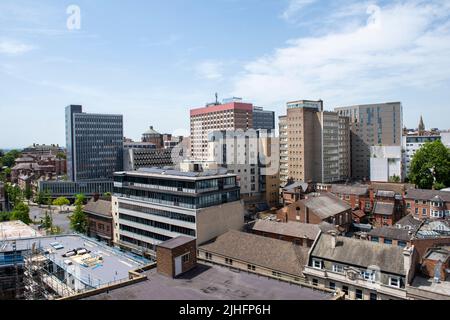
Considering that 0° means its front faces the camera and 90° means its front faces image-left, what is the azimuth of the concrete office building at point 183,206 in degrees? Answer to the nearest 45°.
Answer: approximately 45°

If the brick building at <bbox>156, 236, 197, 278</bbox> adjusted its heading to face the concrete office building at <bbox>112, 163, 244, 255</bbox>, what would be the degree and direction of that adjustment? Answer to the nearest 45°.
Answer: approximately 135° to its left

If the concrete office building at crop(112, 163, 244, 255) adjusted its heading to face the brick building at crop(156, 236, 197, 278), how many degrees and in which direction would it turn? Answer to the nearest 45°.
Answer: approximately 45° to its left

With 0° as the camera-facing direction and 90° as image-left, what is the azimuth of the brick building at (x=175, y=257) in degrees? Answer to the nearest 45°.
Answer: approximately 315°
